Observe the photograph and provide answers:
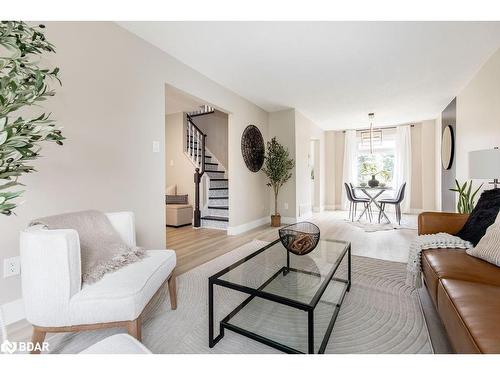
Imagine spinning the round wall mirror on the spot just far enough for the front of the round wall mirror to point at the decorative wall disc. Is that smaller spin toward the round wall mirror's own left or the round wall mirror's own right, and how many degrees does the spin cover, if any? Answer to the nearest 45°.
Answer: approximately 45° to the round wall mirror's own left

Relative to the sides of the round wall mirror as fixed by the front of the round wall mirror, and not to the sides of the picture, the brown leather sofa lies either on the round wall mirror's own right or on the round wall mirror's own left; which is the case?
on the round wall mirror's own left

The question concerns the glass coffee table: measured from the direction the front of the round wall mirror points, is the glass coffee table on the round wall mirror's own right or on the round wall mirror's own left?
on the round wall mirror's own left

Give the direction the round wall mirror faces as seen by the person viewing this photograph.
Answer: facing to the left of the viewer

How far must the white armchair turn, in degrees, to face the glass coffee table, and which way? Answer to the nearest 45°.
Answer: approximately 45° to its left

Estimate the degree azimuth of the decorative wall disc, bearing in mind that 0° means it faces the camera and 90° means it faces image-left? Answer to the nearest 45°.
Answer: approximately 315°

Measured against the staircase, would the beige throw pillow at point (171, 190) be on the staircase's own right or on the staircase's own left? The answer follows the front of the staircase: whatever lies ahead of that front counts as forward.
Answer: on the staircase's own right

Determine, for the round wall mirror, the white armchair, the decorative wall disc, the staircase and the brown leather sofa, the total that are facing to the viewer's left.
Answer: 2

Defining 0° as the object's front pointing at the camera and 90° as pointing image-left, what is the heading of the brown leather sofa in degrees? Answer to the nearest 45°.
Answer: approximately 90°
